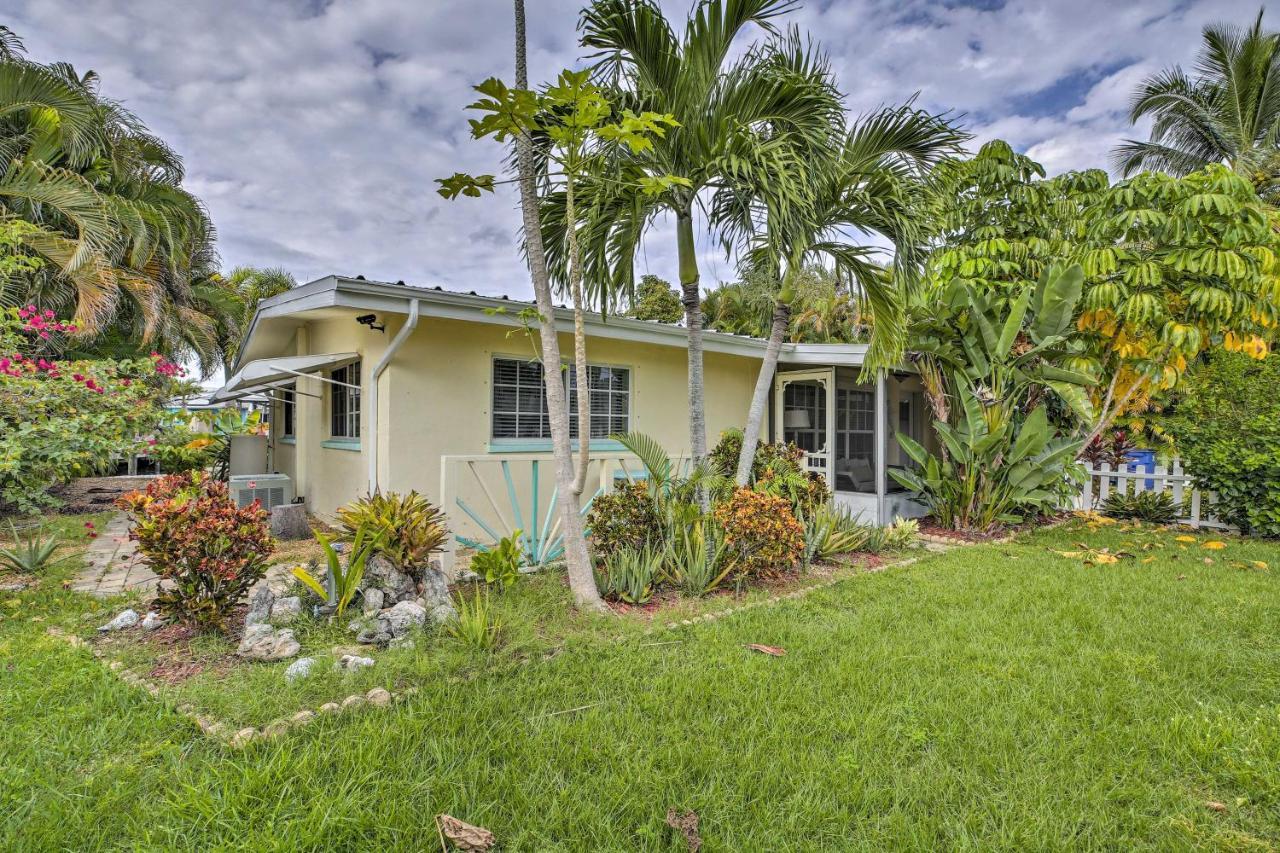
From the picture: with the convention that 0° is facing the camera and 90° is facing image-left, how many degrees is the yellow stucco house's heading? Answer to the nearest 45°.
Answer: approximately 315°

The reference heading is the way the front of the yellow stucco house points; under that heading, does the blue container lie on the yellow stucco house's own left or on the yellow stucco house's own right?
on the yellow stucco house's own left

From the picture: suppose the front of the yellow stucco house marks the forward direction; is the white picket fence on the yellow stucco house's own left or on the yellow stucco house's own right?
on the yellow stucco house's own left

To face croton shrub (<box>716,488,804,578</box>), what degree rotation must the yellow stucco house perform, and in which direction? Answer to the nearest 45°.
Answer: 0° — it already faces it

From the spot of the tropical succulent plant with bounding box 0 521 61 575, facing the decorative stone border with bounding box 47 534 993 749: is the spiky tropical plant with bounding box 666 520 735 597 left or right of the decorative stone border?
left

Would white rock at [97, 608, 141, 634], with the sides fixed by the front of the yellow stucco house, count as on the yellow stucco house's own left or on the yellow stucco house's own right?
on the yellow stucco house's own right

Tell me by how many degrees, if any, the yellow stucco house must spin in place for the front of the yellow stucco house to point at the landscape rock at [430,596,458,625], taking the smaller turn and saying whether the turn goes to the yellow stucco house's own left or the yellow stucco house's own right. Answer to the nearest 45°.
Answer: approximately 45° to the yellow stucco house's own right

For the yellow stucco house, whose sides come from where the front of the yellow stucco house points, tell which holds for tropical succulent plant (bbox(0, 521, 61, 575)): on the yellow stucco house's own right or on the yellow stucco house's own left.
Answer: on the yellow stucco house's own right

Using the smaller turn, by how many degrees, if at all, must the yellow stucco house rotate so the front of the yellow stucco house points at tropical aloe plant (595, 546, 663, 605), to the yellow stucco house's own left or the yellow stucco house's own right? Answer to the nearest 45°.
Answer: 0° — it already faces it

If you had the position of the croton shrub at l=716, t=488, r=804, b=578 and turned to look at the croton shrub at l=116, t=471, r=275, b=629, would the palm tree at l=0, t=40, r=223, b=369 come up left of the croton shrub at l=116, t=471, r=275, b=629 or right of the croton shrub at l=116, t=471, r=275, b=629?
right

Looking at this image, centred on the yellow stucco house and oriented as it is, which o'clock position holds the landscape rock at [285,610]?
The landscape rock is roughly at 2 o'clock from the yellow stucco house.

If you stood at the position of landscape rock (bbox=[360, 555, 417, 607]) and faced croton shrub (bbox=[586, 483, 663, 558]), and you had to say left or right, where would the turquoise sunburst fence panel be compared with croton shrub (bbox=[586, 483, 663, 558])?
left

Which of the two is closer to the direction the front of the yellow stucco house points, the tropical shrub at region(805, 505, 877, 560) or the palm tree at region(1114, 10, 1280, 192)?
the tropical shrub
